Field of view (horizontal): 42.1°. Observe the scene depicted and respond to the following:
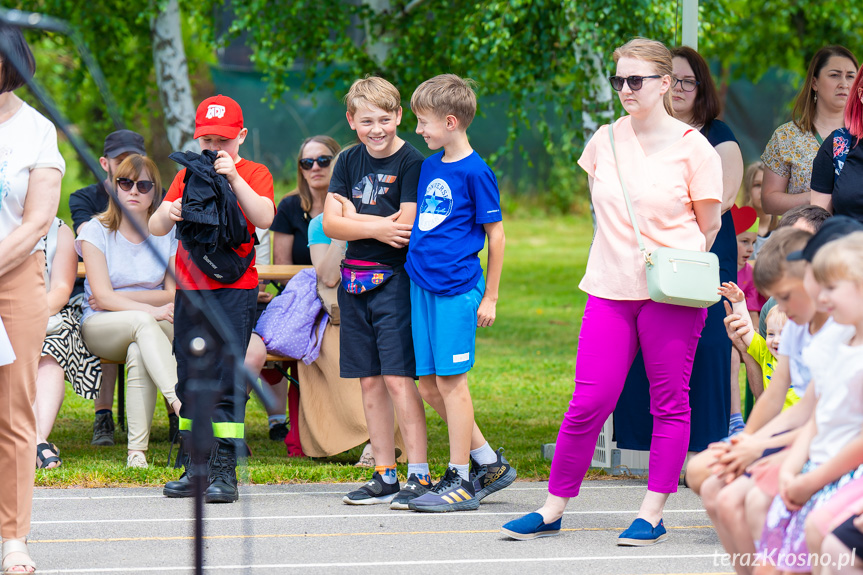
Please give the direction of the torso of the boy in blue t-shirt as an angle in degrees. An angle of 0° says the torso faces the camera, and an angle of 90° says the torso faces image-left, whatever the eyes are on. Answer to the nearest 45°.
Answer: approximately 45°

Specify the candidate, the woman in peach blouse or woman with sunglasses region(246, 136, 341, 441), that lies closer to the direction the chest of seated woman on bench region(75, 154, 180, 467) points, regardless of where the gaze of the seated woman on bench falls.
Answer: the woman in peach blouse

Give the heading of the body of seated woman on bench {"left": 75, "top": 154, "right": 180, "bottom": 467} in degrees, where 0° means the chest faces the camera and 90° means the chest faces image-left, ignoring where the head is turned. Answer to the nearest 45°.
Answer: approximately 315°
